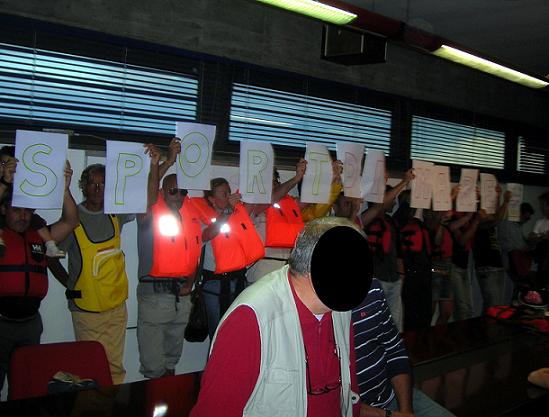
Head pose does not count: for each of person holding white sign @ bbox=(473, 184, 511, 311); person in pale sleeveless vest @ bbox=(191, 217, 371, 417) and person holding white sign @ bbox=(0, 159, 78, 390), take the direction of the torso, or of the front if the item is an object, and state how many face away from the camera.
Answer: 0

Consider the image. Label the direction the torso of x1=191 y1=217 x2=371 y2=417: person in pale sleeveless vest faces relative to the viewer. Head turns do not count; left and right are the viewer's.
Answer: facing the viewer and to the right of the viewer

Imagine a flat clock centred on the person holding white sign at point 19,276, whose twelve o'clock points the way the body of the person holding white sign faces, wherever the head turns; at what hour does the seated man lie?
The seated man is roughly at 11 o'clock from the person holding white sign.

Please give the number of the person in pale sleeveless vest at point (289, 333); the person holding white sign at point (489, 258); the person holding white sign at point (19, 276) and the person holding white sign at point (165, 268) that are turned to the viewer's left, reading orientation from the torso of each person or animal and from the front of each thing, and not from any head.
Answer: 0

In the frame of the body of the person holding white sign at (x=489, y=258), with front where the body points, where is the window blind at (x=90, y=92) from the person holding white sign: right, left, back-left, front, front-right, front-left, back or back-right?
right

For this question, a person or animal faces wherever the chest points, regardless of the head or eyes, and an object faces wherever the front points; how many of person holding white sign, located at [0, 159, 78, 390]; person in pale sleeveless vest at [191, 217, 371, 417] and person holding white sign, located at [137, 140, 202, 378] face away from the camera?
0

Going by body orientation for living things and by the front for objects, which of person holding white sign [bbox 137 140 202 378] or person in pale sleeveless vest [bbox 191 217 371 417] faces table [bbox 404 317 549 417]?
the person holding white sign

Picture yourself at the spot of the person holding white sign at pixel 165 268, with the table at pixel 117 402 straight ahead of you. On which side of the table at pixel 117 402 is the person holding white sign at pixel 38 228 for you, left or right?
right

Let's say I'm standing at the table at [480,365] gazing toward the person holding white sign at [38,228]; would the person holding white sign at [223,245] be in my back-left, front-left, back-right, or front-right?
front-right

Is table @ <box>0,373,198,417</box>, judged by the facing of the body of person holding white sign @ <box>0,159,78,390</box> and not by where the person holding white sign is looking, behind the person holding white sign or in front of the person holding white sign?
in front

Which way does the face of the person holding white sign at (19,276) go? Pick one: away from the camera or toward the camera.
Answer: toward the camera

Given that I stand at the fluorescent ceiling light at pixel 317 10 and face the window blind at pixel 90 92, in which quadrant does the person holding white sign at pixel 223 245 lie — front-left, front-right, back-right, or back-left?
front-right

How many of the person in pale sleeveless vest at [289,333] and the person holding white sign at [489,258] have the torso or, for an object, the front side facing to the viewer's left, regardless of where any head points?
0

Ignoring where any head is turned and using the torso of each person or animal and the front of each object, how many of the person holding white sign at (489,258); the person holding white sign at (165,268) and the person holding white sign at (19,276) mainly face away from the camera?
0
